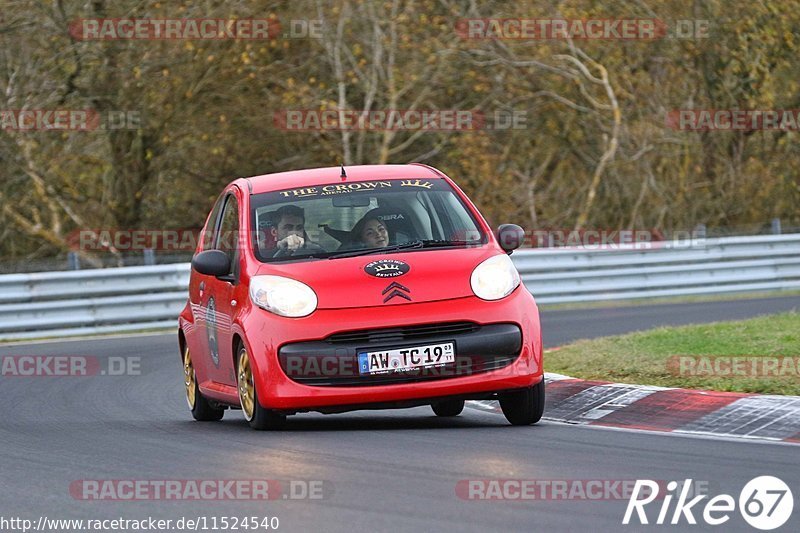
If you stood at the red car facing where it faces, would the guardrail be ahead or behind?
behind

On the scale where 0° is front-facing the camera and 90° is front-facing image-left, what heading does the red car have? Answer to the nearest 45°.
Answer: approximately 0°
